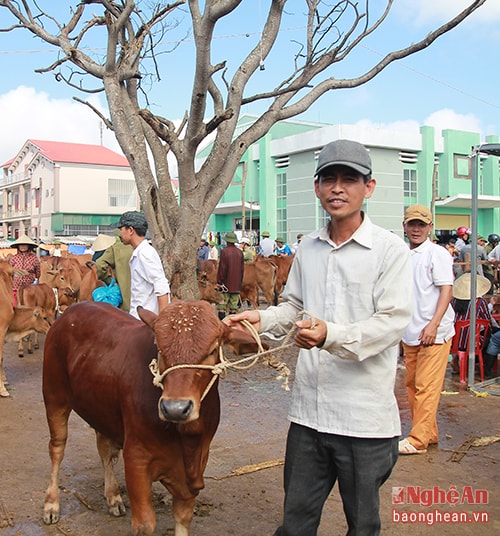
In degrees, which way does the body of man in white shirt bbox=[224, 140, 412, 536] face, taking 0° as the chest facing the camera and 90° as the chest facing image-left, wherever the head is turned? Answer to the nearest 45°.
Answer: approximately 45°

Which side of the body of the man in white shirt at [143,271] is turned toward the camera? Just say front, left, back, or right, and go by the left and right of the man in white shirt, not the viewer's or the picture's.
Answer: left

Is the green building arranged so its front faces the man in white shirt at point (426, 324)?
yes

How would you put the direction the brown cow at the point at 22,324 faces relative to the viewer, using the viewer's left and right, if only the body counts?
facing to the right of the viewer

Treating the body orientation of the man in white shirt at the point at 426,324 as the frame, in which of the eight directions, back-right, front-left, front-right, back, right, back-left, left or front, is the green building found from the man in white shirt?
back-right

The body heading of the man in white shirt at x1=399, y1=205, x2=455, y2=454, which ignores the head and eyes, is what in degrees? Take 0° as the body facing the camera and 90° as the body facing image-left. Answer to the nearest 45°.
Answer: approximately 45°

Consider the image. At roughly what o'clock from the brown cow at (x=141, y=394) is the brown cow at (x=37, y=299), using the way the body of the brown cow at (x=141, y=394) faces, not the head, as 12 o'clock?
the brown cow at (x=37, y=299) is roughly at 7 o'clock from the brown cow at (x=141, y=394).
